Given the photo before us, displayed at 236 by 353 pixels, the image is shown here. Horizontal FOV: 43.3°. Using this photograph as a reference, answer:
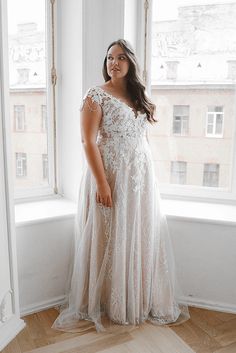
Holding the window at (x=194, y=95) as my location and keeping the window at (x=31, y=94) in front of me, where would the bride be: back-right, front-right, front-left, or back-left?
front-left

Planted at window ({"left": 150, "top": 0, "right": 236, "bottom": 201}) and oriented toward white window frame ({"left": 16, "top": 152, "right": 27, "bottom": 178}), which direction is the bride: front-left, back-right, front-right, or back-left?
front-left

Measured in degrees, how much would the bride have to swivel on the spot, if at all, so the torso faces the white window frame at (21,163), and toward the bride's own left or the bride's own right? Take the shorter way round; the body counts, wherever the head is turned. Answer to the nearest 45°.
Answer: approximately 180°

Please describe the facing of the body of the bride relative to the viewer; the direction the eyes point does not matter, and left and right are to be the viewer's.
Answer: facing the viewer and to the right of the viewer
